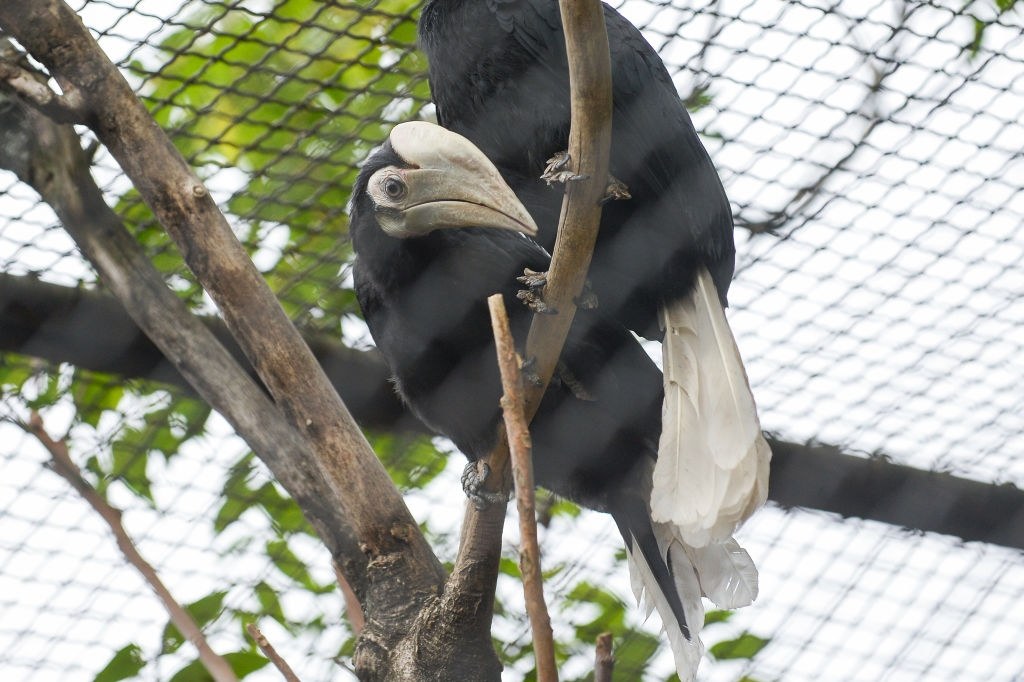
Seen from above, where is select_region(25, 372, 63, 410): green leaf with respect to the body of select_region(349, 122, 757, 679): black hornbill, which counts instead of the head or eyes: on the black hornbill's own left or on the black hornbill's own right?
on the black hornbill's own right

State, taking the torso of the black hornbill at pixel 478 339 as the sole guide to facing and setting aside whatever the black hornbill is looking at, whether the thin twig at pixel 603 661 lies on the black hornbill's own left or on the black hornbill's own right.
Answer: on the black hornbill's own left

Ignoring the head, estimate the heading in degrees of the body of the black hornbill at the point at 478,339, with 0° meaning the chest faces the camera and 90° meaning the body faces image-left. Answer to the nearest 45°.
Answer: approximately 45°

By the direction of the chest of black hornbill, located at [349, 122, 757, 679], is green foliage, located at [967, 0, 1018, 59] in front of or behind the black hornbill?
behind
